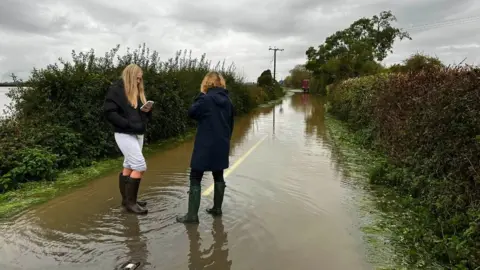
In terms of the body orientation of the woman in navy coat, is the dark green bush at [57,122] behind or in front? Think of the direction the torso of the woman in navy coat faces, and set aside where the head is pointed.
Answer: in front

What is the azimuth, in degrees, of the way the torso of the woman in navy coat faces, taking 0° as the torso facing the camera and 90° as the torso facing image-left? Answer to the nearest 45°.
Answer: approximately 135°

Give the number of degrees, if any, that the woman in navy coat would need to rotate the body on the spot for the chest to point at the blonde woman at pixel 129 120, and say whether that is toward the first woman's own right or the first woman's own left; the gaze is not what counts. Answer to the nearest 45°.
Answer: approximately 45° to the first woman's own left

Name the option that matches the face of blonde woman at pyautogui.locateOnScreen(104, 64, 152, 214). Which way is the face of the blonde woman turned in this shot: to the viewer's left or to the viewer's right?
to the viewer's right

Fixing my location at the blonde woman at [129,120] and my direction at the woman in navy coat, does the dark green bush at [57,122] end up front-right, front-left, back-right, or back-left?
back-left

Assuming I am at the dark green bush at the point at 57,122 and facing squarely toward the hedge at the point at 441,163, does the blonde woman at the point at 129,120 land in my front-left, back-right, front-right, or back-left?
front-right

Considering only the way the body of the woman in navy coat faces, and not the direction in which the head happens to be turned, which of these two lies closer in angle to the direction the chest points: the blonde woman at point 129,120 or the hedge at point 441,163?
the blonde woman
